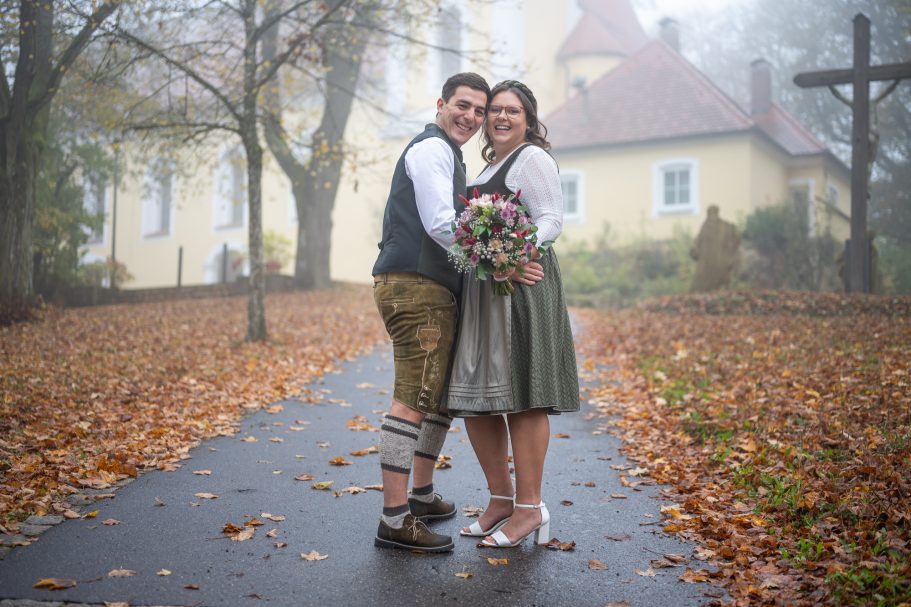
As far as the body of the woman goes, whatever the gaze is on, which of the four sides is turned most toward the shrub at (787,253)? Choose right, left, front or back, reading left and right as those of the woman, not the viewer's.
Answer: back

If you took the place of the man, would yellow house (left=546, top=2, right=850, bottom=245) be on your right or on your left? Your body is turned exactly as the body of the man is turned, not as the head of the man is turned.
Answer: on your left

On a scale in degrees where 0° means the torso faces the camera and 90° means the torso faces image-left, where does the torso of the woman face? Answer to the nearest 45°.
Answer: approximately 45°

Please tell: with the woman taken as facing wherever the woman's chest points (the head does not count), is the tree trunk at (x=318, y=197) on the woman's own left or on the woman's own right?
on the woman's own right

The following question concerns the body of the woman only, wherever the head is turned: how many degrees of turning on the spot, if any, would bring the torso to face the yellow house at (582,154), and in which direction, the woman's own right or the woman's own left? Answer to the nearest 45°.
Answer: approximately 135° to the woman's own right

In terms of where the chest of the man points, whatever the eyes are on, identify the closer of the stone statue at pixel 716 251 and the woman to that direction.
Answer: the woman

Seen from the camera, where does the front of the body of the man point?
to the viewer's right

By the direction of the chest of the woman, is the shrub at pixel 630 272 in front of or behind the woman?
behind

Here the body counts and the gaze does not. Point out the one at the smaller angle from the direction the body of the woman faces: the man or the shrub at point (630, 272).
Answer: the man
